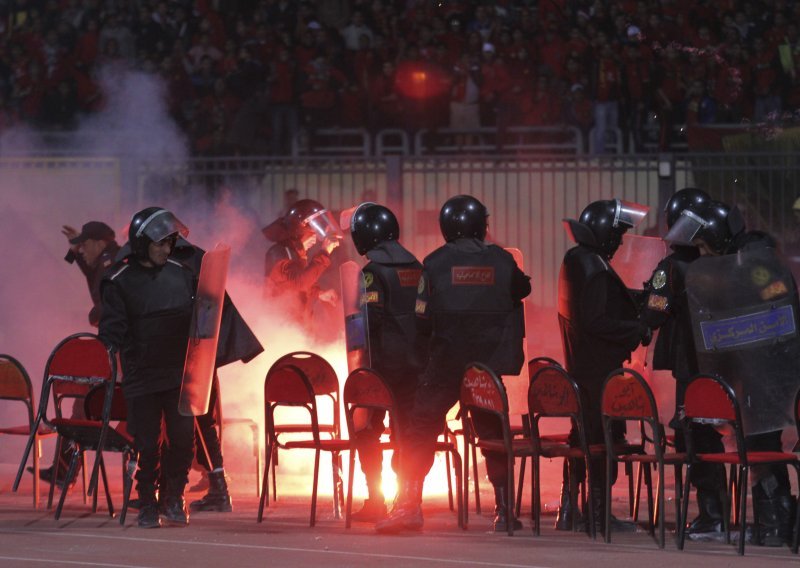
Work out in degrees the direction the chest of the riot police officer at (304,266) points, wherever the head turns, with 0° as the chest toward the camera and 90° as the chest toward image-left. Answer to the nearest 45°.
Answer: approximately 270°

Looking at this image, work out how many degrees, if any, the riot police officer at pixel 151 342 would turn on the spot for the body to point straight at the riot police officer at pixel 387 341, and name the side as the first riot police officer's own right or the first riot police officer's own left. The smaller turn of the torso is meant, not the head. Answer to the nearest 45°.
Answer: approximately 45° to the first riot police officer's own left

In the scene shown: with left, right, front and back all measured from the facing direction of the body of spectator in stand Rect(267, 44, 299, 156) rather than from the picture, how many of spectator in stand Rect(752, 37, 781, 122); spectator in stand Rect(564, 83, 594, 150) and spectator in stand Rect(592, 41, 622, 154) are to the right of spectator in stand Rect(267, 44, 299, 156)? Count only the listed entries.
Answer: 0

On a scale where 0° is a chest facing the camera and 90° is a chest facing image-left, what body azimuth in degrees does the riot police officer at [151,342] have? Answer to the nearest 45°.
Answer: approximately 315°

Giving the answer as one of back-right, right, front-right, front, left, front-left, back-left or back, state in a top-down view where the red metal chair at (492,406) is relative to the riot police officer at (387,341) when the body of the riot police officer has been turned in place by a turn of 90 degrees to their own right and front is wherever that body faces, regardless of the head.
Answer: right

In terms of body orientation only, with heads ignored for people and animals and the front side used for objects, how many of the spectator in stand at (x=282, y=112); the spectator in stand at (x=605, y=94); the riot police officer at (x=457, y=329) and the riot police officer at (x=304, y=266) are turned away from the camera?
1

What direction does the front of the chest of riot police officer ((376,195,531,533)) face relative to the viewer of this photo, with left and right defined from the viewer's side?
facing away from the viewer

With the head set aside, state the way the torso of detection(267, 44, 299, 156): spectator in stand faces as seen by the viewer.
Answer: toward the camera

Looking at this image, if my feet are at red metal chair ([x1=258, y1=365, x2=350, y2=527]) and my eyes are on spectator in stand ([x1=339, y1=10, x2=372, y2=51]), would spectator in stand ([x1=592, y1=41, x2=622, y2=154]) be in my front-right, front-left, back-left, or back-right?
front-right

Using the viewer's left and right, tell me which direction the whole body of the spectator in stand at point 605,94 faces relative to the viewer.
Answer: facing the viewer
